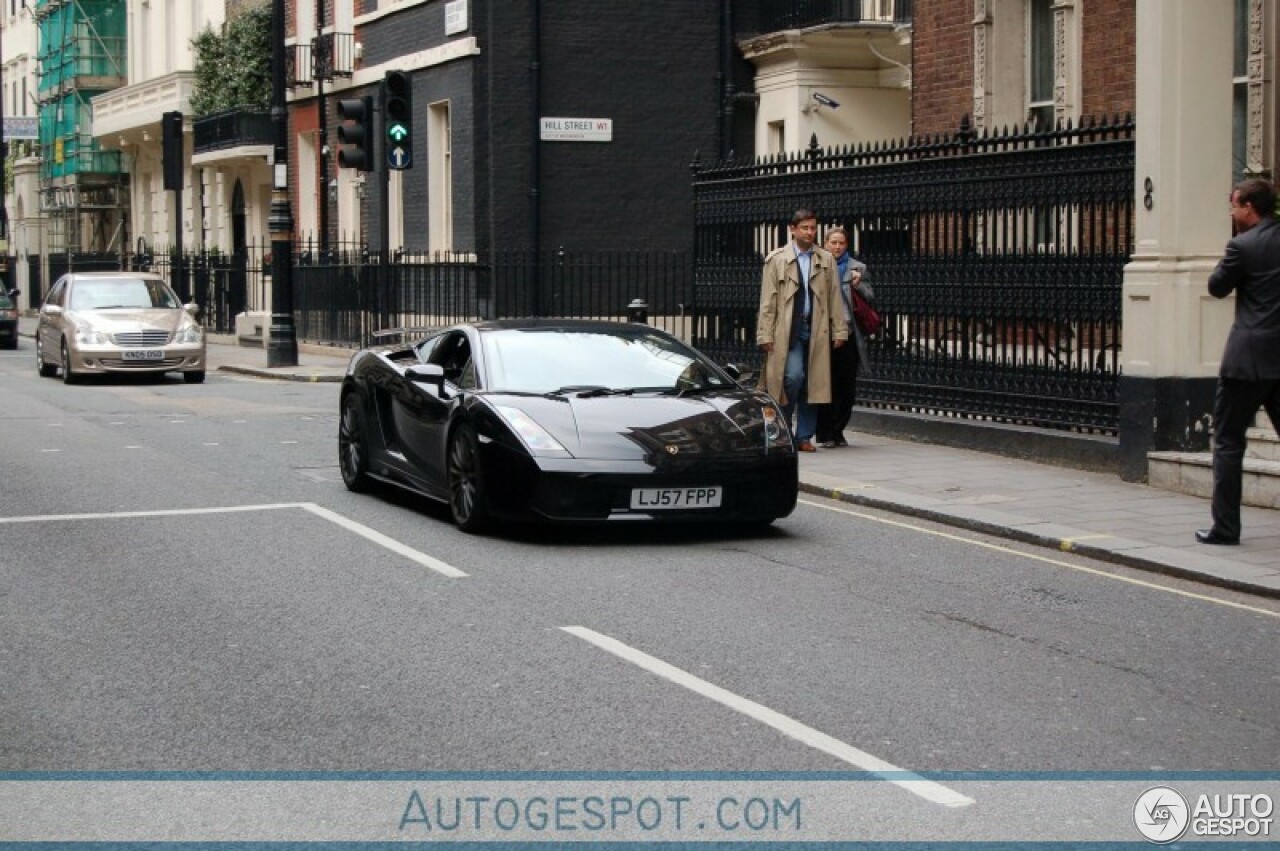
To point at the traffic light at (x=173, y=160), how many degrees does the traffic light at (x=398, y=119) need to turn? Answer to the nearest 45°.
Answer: approximately 180°

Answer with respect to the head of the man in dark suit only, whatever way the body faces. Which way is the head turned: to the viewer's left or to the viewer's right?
to the viewer's left

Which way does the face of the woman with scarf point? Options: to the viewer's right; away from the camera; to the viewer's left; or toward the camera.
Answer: toward the camera

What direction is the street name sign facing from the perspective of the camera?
toward the camera

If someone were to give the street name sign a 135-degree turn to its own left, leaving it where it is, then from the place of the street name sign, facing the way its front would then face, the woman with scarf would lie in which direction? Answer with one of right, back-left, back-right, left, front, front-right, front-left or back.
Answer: back-right

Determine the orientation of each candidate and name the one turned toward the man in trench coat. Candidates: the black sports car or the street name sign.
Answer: the street name sign

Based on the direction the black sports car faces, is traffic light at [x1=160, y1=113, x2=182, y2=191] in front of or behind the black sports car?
behind

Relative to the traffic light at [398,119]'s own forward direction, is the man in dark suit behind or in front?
in front
